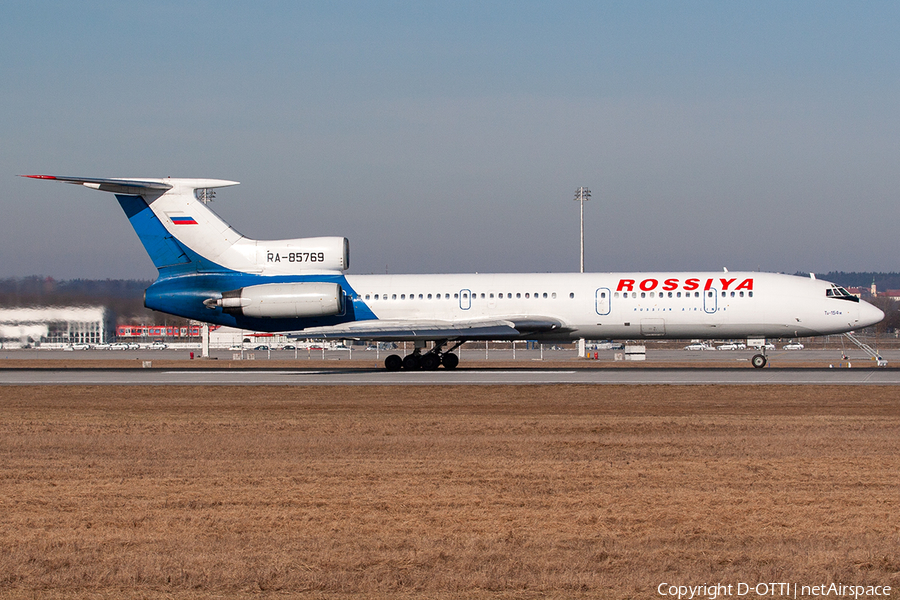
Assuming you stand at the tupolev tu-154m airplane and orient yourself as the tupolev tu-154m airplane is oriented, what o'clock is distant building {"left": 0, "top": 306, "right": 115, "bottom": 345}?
The distant building is roughly at 9 o'clock from the tupolev tu-154m airplane.

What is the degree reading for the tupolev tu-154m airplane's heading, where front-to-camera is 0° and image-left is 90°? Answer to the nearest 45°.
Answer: approximately 270°
